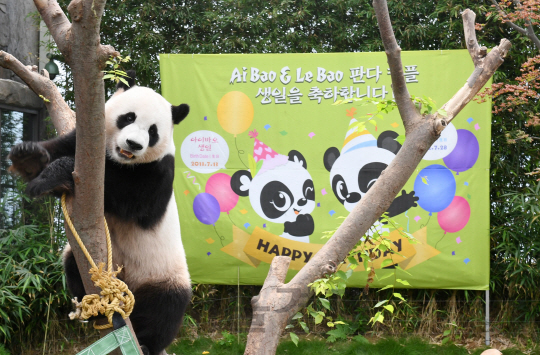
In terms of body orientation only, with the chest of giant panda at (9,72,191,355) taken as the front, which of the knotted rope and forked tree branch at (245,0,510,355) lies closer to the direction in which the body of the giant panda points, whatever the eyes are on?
the knotted rope

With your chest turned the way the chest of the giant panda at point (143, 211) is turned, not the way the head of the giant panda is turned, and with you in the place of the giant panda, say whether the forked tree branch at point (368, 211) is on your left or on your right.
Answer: on your left

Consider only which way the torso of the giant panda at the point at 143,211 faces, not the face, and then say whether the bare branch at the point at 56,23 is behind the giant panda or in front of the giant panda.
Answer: in front

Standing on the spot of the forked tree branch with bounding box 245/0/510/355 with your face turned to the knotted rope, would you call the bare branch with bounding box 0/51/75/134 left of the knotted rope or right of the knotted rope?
right

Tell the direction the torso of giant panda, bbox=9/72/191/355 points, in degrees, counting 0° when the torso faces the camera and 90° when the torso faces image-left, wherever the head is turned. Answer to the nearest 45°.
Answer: approximately 45°
